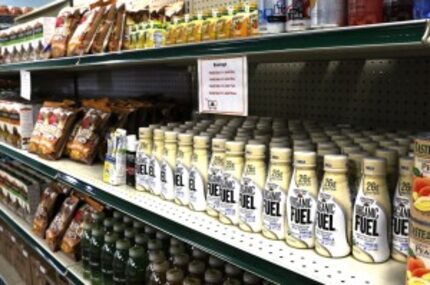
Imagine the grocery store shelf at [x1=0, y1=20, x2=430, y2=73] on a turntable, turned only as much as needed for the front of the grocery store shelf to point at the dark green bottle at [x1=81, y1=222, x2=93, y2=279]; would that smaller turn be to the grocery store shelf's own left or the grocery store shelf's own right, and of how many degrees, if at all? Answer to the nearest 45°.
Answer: approximately 90° to the grocery store shelf's own right

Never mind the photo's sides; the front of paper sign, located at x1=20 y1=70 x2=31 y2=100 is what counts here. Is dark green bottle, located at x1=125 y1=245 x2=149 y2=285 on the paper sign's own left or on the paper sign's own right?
on the paper sign's own left
